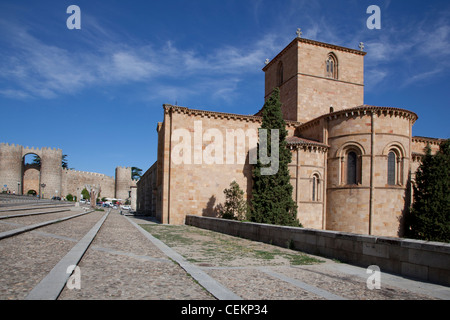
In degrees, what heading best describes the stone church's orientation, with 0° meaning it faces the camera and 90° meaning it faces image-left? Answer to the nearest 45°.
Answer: approximately 135°

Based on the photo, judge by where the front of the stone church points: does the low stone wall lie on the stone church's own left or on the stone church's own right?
on the stone church's own left

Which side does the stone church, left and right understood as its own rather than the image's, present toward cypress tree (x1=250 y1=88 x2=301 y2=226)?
left
